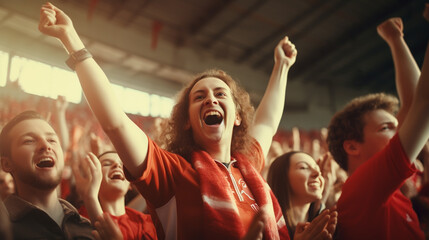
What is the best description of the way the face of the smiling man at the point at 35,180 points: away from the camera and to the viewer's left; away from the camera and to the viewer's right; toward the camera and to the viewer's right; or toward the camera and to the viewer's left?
toward the camera and to the viewer's right

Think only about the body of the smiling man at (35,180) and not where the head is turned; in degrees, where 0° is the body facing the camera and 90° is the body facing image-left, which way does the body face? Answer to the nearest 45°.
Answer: approximately 315°
